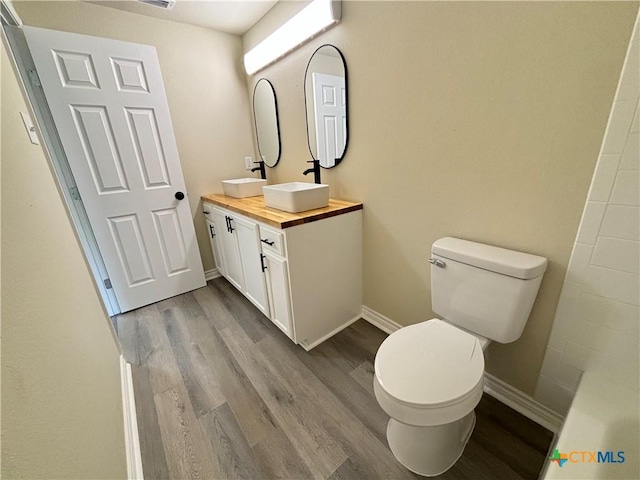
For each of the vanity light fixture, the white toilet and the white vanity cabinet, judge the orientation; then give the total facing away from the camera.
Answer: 0

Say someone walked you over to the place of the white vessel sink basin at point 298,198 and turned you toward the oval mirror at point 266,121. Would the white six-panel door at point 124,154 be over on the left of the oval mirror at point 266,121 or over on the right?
left

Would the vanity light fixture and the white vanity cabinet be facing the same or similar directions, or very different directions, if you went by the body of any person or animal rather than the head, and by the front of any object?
same or similar directions

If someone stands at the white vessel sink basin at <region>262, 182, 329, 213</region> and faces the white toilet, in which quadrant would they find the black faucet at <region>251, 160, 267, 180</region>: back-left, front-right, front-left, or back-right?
back-left

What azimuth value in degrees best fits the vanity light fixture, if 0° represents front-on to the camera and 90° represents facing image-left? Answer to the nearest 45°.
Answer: approximately 45°

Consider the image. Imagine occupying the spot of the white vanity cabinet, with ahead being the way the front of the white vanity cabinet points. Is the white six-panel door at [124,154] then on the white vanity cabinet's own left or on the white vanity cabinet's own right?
on the white vanity cabinet's own right

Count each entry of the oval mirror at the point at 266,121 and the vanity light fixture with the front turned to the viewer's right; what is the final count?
0

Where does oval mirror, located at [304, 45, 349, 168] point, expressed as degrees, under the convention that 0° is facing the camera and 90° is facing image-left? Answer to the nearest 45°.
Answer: approximately 45°

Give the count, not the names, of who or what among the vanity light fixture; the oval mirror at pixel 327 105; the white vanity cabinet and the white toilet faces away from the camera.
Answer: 0

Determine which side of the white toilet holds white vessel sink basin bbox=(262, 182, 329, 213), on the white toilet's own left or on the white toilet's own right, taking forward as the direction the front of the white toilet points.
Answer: on the white toilet's own right

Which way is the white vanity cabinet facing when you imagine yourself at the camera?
facing the viewer and to the left of the viewer

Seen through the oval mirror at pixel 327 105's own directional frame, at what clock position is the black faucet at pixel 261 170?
The black faucet is roughly at 3 o'clock from the oval mirror.
